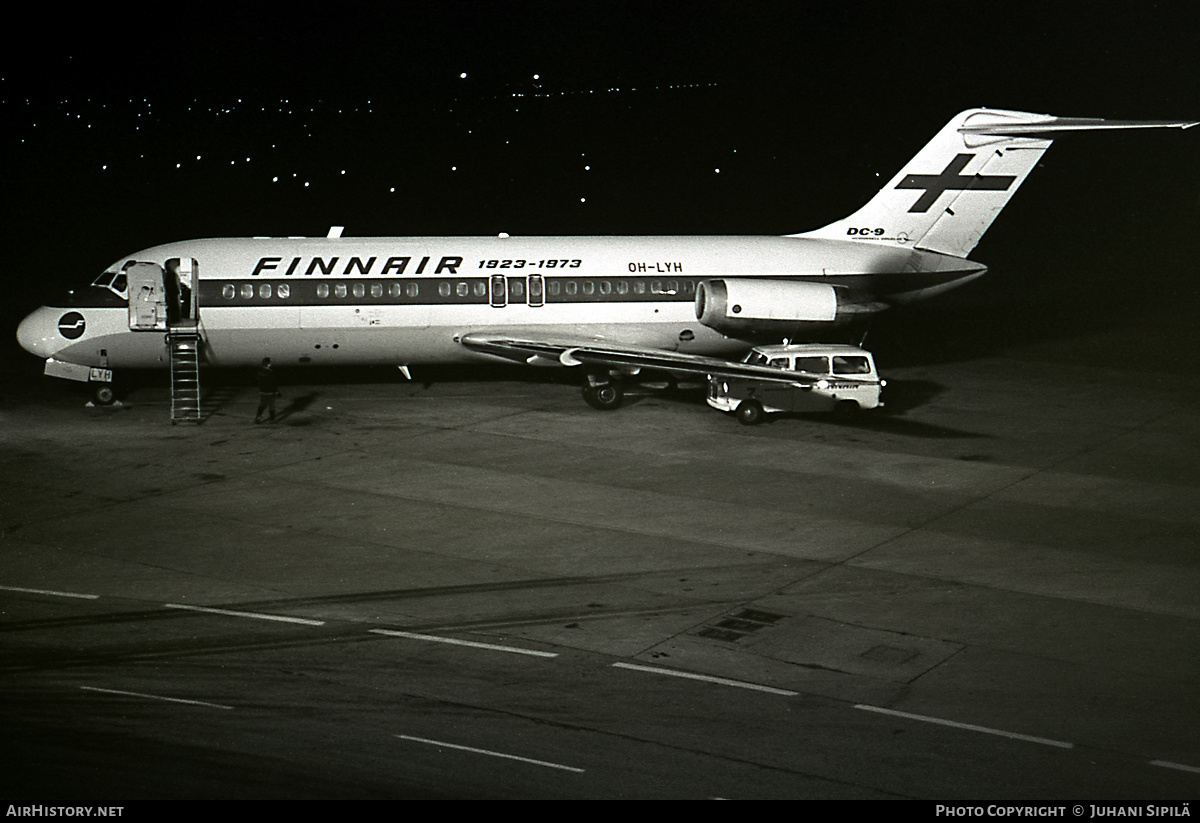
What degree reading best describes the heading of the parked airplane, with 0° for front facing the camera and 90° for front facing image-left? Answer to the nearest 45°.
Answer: approximately 90°

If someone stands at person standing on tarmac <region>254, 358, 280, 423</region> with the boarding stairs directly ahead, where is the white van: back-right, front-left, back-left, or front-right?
back-right

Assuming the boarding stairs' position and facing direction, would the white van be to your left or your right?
on your left

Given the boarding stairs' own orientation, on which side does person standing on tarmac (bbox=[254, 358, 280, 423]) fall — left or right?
on its left

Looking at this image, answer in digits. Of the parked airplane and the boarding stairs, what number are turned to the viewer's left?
1

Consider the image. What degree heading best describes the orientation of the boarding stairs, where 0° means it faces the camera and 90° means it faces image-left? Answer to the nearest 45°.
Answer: approximately 0°

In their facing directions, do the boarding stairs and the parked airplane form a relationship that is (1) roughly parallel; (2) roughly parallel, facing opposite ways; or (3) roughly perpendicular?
roughly perpendicular

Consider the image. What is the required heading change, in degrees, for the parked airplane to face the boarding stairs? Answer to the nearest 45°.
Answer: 0° — it already faces it

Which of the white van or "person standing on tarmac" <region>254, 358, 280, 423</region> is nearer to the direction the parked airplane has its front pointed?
the person standing on tarmac
